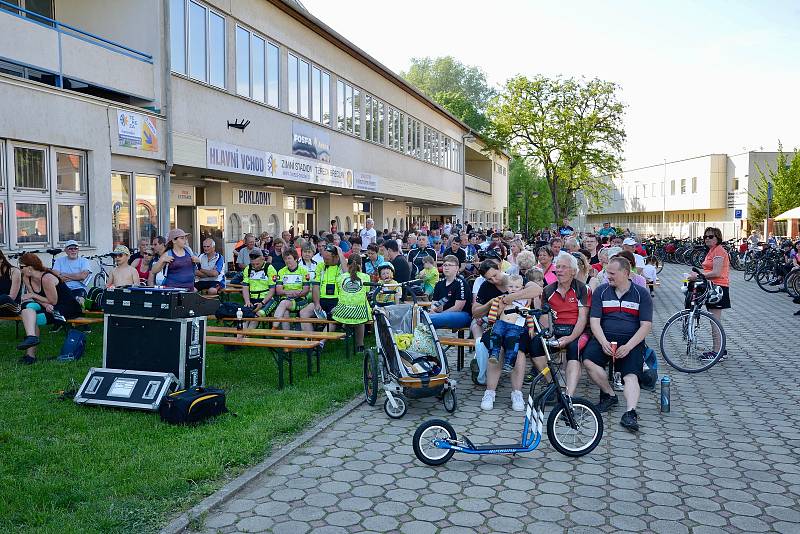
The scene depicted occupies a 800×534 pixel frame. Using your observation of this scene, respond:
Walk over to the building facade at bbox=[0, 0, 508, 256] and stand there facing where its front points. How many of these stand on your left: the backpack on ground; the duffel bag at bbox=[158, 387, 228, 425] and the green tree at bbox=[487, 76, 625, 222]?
1

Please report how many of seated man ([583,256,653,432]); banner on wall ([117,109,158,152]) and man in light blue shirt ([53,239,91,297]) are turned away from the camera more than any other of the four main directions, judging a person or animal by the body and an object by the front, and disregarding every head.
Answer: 0

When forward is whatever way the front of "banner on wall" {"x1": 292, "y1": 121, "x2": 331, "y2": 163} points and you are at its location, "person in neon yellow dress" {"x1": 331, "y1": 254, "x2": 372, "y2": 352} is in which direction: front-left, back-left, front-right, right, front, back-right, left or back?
front-right

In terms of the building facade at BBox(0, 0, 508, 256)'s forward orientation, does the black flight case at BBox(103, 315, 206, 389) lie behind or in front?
in front

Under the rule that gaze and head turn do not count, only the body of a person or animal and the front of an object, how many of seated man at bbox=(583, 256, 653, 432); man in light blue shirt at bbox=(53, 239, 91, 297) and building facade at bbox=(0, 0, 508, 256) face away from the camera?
0

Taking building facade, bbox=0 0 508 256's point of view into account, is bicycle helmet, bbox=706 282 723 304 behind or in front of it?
in front

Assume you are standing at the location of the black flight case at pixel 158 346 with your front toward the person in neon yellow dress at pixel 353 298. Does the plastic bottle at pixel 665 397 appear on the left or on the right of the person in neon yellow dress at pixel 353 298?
right

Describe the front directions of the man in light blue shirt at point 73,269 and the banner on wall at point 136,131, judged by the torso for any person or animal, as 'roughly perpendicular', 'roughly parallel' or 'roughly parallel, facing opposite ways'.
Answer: roughly parallel

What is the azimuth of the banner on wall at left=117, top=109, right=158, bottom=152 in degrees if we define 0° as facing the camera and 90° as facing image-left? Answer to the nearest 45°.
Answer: approximately 315°

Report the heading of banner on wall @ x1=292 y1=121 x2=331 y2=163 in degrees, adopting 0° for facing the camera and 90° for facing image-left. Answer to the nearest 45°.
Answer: approximately 315°

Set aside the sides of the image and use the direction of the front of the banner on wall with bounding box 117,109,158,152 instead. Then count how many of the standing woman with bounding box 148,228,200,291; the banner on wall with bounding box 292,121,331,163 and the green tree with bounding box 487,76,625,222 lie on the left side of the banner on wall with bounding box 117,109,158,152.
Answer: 2

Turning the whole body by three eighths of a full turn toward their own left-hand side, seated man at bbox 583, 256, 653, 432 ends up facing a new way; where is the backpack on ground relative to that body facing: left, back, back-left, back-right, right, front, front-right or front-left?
back

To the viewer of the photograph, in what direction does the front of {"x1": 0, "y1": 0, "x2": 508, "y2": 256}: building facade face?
facing the viewer and to the right of the viewer

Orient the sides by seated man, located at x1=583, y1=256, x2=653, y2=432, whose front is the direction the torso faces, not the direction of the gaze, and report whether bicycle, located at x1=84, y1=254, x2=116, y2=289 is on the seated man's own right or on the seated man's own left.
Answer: on the seated man's own right
